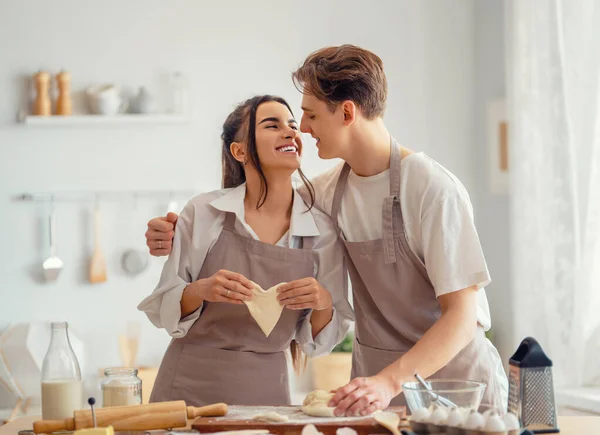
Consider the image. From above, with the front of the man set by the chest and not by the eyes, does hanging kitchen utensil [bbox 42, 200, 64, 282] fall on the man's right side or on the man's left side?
on the man's right side

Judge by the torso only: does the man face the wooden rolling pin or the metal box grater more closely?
the wooden rolling pin

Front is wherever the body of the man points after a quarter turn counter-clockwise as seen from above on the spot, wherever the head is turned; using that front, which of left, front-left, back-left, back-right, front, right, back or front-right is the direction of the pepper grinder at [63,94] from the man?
back

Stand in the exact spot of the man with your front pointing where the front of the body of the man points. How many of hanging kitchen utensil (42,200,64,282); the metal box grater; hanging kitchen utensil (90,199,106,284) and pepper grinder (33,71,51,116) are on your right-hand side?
3

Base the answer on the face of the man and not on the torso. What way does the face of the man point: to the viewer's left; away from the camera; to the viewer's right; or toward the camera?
to the viewer's left

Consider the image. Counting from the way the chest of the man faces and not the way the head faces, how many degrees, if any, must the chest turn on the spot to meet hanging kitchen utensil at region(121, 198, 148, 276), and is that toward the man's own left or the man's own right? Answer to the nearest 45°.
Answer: approximately 90° to the man's own right

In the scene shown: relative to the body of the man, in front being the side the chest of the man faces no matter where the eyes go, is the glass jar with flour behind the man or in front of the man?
in front

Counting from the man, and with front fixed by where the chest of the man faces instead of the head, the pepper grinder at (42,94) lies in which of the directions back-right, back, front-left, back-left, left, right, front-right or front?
right

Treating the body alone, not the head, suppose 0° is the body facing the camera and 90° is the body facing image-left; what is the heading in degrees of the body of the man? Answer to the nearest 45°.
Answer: approximately 45°

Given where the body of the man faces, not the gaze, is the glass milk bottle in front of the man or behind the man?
in front
